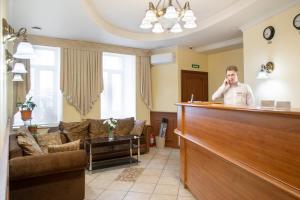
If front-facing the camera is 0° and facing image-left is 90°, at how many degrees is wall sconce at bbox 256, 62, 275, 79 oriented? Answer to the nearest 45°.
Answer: approximately 45°

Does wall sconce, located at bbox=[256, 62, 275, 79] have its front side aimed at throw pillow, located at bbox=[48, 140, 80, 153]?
yes

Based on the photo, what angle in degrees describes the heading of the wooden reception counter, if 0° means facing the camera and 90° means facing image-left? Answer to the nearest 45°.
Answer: approximately 45°

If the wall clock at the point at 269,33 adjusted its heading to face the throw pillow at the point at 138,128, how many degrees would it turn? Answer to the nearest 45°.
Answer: approximately 45° to its right

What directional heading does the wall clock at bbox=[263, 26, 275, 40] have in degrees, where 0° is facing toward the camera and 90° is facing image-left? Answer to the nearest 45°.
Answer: approximately 45°

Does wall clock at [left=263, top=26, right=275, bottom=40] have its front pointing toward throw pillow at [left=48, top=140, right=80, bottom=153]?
yes

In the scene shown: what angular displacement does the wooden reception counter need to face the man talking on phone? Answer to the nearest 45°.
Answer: approximately 135° to its right
